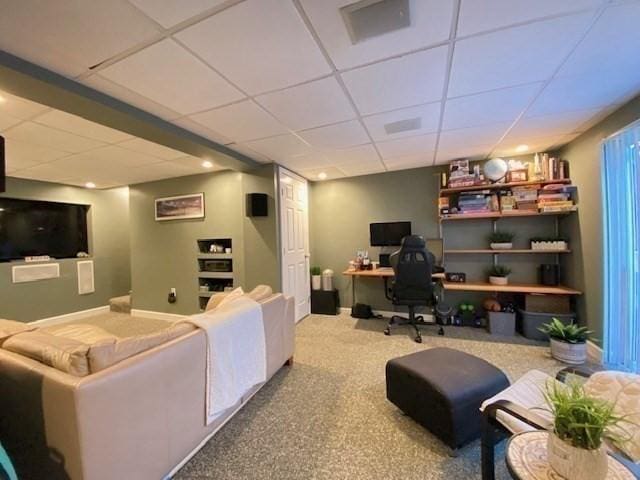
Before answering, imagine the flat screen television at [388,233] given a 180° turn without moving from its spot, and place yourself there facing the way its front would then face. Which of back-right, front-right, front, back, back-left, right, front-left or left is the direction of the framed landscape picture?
left

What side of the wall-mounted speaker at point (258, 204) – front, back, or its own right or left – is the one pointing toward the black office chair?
left

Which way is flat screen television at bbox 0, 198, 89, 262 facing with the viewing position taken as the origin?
facing the viewer and to the right of the viewer

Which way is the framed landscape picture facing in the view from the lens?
facing the viewer and to the left of the viewer

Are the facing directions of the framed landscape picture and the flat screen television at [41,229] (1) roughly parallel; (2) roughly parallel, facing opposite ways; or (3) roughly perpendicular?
roughly perpendicular

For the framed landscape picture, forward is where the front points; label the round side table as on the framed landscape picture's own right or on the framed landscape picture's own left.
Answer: on the framed landscape picture's own left

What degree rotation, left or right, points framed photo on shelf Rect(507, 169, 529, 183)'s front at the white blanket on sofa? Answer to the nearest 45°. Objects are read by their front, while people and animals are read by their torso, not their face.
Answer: approximately 45° to its right

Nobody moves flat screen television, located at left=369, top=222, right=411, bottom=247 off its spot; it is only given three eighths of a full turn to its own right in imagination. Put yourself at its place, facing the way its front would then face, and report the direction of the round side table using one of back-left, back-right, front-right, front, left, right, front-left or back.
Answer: back-left

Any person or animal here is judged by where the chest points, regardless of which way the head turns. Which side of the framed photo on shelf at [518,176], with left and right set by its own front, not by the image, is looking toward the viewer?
front

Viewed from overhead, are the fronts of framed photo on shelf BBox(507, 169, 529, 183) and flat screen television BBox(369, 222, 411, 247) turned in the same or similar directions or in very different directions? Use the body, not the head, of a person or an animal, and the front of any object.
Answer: same or similar directions

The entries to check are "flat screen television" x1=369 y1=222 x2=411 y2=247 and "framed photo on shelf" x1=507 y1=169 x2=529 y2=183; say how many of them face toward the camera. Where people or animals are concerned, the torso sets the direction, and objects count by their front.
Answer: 2

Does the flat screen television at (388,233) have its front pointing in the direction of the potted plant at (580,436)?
yes

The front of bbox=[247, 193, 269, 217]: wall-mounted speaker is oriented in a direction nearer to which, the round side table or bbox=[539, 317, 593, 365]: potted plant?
the round side table

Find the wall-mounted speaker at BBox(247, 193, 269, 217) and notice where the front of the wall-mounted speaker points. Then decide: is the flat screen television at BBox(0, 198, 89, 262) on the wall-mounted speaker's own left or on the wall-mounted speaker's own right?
on the wall-mounted speaker's own right

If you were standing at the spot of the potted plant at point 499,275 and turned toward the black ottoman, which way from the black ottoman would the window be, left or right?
left

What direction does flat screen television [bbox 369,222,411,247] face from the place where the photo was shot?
facing the viewer

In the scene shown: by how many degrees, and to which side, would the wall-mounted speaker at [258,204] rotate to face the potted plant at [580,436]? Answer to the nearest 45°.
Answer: approximately 45° to its left

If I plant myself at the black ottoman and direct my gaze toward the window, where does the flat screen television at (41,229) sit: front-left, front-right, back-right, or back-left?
back-left

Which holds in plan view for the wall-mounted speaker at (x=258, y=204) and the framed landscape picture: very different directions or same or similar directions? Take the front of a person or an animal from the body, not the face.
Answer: same or similar directions
